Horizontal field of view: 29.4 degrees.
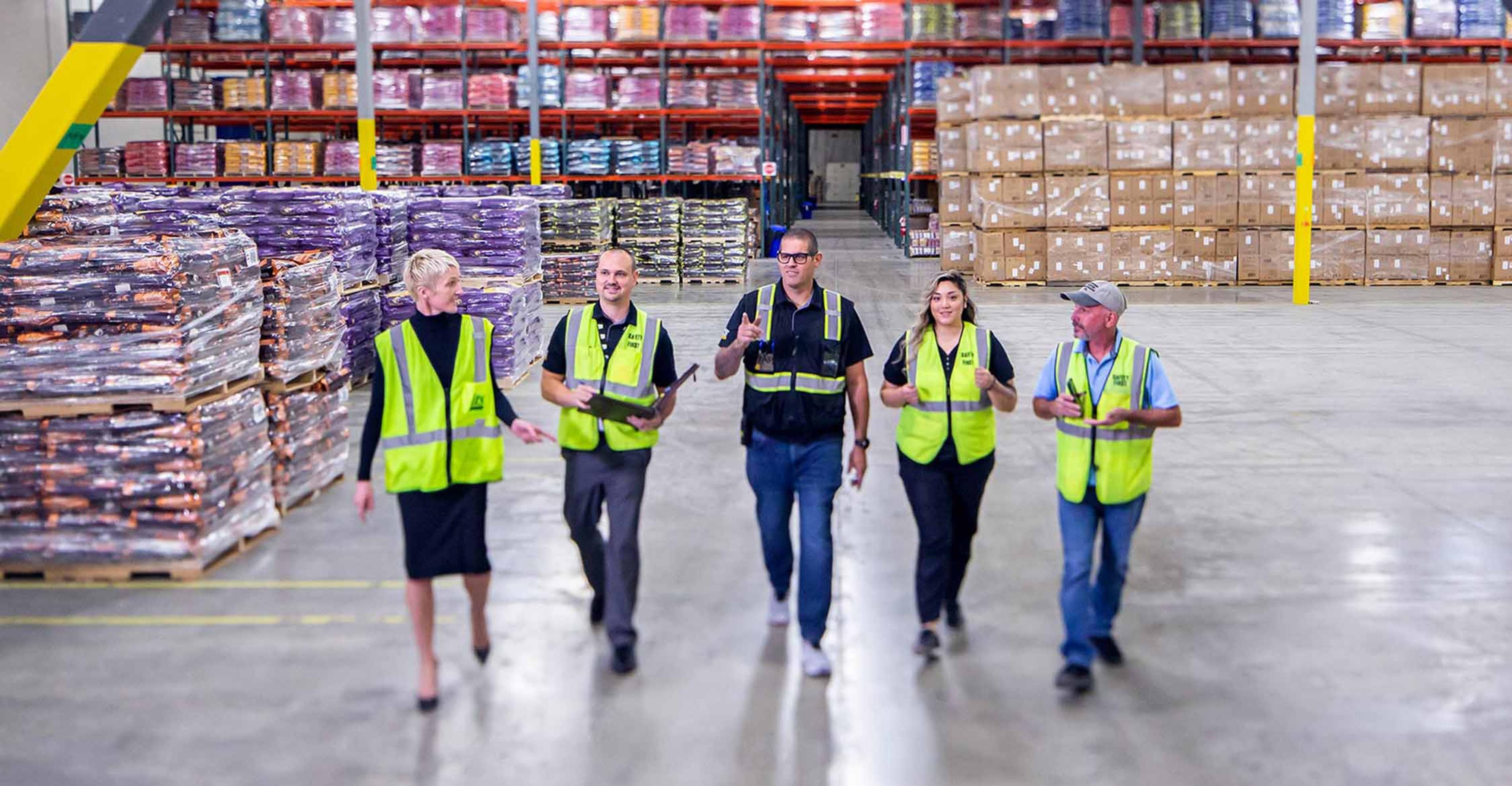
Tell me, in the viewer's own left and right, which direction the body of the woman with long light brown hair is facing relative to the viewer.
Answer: facing the viewer

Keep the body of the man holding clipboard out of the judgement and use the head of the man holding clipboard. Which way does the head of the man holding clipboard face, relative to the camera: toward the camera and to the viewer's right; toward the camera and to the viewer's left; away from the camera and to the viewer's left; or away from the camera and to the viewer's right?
toward the camera and to the viewer's left

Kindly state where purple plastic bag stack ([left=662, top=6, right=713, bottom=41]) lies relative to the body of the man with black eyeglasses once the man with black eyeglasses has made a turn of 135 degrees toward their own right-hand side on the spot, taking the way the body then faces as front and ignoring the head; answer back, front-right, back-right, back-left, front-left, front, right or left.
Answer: front-right

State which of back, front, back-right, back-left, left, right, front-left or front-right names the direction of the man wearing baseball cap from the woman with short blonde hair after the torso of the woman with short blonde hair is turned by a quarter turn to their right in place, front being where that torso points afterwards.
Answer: back

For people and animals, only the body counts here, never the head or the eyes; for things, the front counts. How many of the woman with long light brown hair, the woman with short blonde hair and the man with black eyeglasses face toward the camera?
3

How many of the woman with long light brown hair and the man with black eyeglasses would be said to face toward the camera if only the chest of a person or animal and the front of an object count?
2

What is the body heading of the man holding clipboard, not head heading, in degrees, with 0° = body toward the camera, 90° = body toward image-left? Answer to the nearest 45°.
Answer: approximately 0°

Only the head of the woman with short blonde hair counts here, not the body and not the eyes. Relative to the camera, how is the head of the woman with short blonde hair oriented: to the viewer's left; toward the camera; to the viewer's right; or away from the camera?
to the viewer's right

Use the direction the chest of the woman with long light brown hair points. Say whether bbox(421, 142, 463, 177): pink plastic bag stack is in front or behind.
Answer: behind

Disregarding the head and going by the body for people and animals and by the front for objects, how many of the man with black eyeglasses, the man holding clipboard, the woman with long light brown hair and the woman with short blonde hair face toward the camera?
4

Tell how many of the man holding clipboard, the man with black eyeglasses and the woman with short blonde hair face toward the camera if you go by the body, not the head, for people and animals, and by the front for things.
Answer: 3
